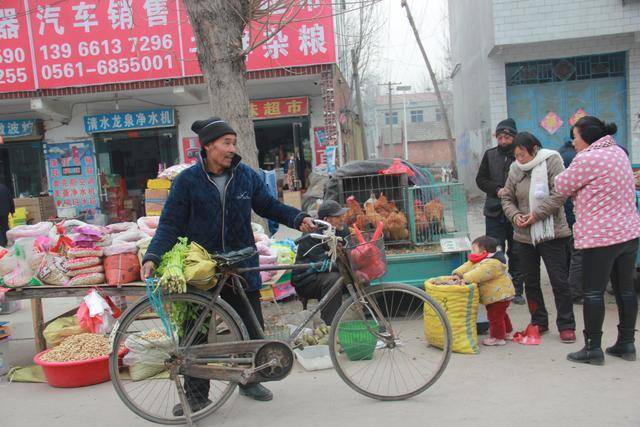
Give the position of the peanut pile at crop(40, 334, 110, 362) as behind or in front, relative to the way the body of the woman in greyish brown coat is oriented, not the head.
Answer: in front

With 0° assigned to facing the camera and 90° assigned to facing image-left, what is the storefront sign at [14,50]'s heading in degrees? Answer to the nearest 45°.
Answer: approximately 0°

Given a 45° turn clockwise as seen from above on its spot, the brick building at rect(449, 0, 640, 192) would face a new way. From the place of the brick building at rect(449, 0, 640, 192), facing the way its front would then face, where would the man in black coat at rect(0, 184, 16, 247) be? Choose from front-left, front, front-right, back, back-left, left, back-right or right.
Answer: front

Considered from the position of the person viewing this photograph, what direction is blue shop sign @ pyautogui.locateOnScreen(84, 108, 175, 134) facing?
facing the viewer

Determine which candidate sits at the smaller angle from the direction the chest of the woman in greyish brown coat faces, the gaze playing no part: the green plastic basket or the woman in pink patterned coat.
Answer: the green plastic basket

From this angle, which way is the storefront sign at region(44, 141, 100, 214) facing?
toward the camera

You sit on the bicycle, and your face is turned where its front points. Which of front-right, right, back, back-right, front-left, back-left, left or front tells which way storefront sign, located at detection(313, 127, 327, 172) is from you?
left

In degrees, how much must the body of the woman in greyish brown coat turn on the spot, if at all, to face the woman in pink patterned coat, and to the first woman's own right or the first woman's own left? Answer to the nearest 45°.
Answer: approximately 90° to the first woman's own left

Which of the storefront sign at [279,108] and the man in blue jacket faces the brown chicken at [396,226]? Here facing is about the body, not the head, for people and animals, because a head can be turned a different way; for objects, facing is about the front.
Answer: the storefront sign

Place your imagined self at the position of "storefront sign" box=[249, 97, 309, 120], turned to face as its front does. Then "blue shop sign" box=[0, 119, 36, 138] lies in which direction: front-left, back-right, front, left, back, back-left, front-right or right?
right

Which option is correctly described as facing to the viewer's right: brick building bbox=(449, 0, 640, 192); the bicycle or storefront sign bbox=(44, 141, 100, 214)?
the bicycle

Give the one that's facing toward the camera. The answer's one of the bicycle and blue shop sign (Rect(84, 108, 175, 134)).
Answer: the blue shop sign

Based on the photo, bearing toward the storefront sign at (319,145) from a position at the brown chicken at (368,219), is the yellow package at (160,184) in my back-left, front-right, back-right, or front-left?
front-left

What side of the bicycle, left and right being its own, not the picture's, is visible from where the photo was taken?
right

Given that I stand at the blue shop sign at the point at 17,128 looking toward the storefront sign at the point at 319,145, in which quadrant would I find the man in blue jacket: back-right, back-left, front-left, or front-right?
front-right

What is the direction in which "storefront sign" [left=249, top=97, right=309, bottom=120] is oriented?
toward the camera

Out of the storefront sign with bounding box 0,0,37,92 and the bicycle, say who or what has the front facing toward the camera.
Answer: the storefront sign

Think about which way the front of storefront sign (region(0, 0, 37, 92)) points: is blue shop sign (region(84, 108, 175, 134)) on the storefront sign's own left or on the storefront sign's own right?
on the storefront sign's own left

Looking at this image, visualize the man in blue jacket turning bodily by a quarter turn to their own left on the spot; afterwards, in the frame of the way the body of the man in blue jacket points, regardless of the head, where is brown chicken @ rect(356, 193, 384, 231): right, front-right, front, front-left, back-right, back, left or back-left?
front

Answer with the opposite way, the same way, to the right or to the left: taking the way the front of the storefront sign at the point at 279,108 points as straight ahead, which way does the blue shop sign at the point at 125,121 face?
the same way

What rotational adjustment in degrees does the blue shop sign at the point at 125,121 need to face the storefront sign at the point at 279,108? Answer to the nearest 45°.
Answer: approximately 45° to its left

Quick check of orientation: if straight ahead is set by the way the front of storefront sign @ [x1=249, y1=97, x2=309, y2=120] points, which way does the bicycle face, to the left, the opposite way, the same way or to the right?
to the left
